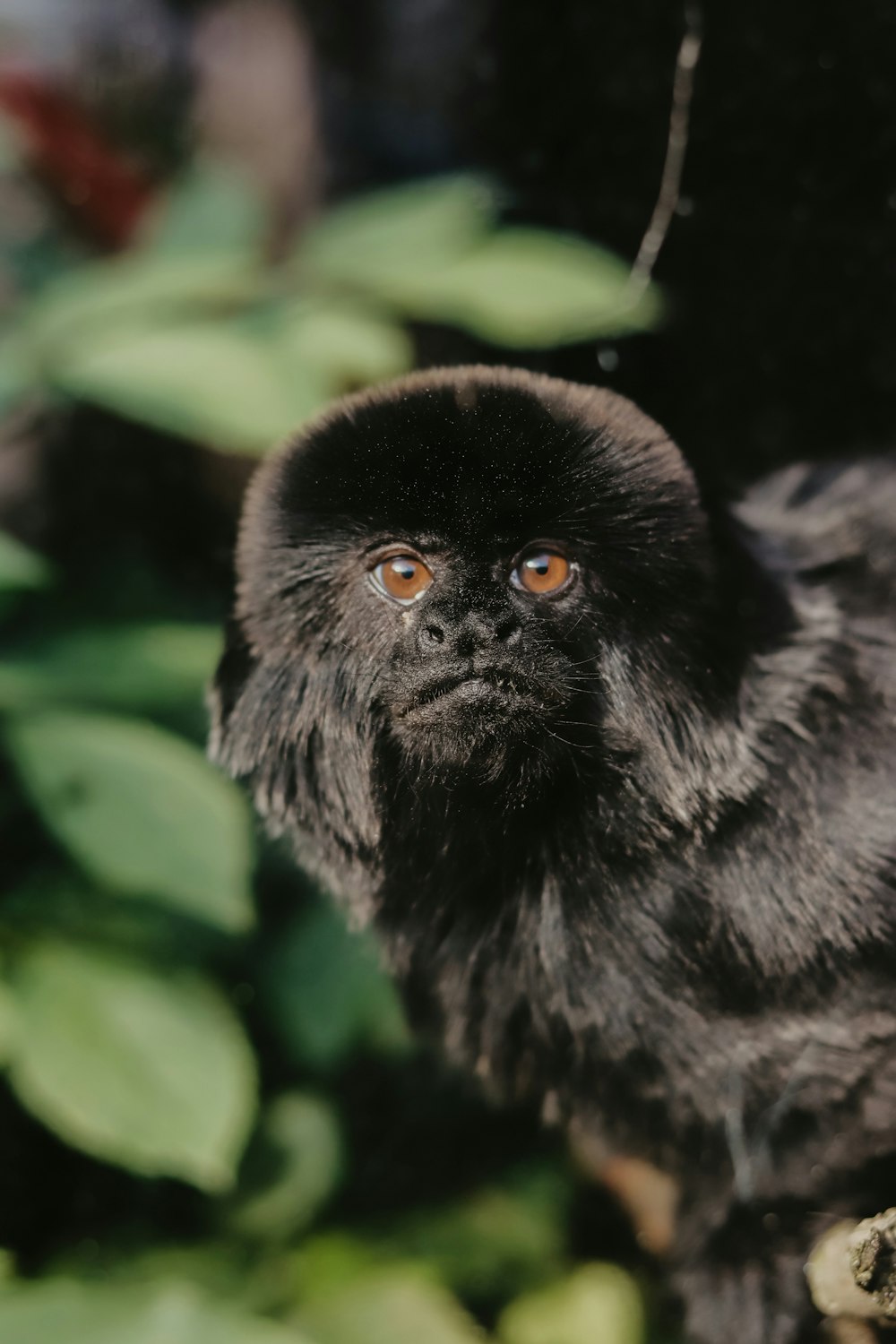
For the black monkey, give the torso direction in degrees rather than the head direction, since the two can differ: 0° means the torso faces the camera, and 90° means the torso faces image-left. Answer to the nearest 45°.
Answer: approximately 45°

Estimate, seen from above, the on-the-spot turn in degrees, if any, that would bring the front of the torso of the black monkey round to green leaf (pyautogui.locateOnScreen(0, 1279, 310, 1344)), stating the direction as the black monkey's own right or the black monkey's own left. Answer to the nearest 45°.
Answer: approximately 45° to the black monkey's own right

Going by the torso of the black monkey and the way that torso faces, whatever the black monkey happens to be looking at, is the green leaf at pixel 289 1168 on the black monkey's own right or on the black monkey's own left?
on the black monkey's own right

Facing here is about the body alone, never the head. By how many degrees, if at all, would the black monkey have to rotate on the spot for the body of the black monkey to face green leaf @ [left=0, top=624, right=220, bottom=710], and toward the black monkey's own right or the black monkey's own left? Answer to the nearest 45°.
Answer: approximately 90° to the black monkey's own right
